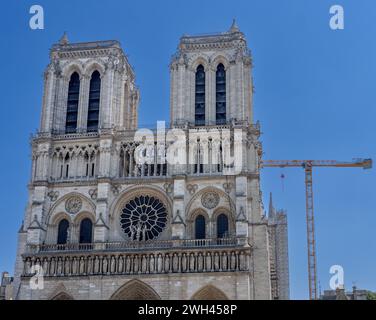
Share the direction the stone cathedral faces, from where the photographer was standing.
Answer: facing the viewer
